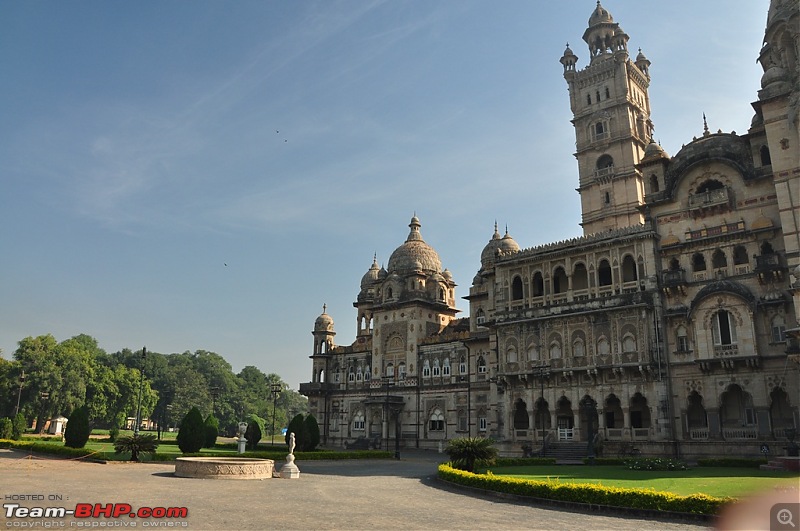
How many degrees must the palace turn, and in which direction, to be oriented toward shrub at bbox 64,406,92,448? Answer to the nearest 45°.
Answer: approximately 45° to its right

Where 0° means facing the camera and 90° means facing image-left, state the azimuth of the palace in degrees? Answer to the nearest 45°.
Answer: approximately 45°

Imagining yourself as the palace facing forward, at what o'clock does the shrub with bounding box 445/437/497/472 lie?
The shrub is roughly at 12 o'clock from the palace.

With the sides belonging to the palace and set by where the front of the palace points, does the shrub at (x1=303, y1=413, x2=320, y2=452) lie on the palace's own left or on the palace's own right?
on the palace's own right

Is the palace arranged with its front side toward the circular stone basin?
yes

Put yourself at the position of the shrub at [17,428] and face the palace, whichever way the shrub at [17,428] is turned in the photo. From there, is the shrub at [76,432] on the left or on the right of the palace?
right

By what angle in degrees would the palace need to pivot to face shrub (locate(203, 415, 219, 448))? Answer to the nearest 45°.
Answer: approximately 45° to its right
